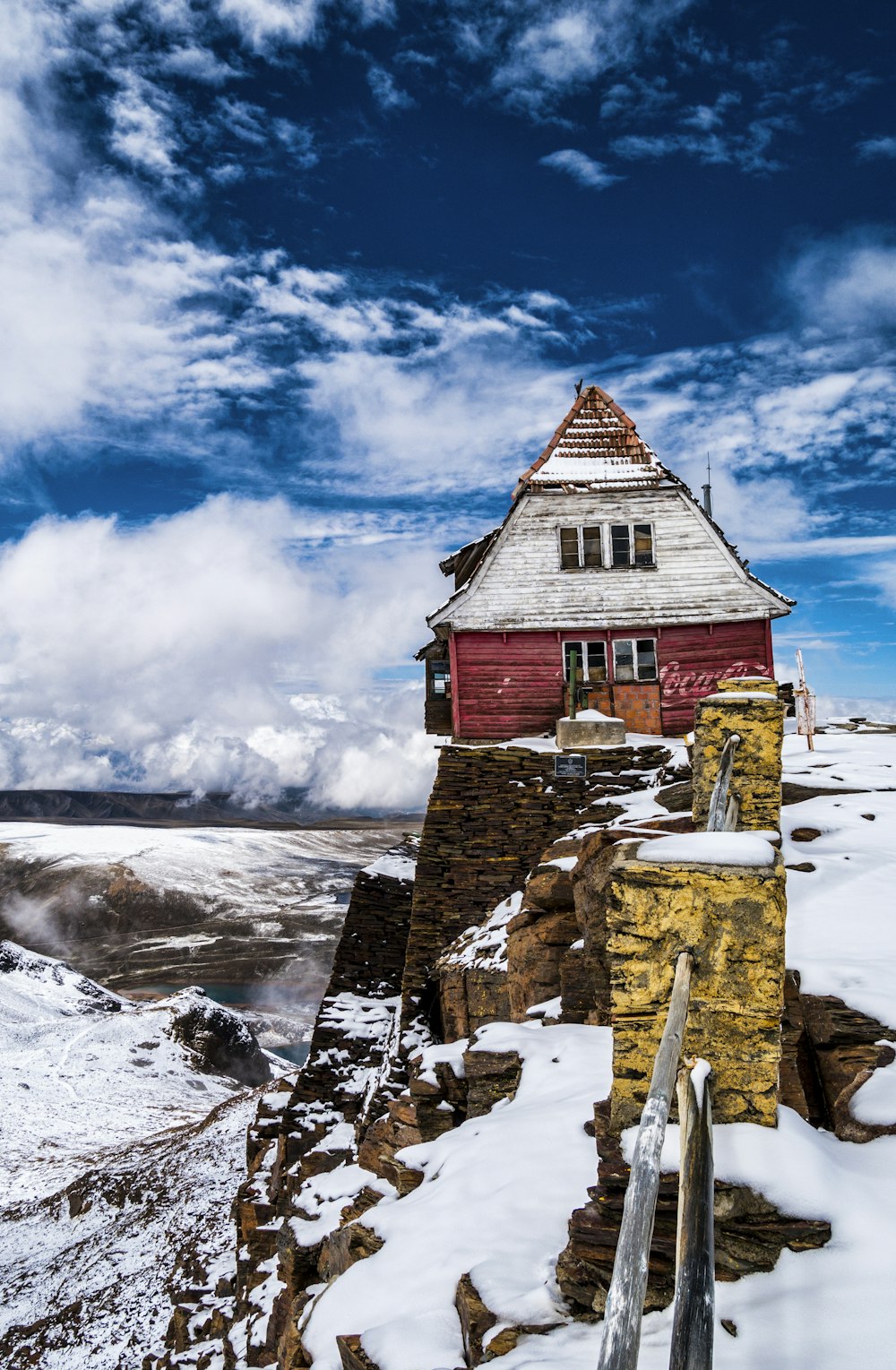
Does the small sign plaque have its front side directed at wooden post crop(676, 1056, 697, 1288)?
yes

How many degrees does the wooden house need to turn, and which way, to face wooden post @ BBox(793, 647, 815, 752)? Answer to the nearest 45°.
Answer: approximately 45° to its left

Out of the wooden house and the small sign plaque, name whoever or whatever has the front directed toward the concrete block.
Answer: the wooden house

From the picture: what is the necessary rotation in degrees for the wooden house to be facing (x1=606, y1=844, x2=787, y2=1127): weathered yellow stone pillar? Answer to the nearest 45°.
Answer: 0° — it already faces it

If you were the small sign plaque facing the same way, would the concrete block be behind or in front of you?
behind

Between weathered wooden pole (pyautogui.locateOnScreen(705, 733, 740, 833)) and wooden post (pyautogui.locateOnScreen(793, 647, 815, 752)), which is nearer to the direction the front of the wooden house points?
the weathered wooden pole

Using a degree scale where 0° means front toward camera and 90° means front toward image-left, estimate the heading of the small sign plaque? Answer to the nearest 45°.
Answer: approximately 0°

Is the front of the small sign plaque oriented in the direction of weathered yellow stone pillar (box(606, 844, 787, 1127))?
yes

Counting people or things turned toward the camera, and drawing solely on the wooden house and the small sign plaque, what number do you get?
2

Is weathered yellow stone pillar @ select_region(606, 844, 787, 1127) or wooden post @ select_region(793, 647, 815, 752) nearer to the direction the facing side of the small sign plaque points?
the weathered yellow stone pillar
